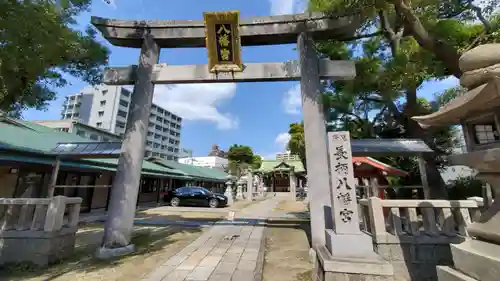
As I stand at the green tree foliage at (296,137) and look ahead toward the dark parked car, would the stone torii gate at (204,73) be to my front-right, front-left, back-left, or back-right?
front-left

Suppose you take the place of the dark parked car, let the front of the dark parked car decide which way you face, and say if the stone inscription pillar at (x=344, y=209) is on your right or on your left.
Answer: on your right

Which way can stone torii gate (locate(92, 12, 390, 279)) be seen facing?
toward the camera

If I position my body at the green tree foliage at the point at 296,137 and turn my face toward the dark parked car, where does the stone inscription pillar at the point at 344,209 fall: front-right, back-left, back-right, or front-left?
front-left

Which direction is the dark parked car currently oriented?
to the viewer's right

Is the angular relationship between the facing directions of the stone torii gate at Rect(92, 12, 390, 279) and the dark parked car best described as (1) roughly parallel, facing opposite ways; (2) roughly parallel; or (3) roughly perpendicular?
roughly perpendicular

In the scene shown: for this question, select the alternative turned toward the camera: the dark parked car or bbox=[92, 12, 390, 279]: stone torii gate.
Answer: the stone torii gate

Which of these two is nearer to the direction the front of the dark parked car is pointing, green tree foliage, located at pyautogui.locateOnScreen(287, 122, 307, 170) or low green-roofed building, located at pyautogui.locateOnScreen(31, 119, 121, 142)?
the green tree foliage

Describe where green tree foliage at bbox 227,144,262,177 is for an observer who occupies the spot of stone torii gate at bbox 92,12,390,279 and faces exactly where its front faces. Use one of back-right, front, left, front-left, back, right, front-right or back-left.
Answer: back

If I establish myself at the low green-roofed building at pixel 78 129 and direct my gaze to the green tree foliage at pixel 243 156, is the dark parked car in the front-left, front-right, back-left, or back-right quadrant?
front-right

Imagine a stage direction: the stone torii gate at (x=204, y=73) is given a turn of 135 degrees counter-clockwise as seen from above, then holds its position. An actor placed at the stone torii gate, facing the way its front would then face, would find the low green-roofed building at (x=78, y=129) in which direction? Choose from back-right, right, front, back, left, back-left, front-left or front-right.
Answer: left

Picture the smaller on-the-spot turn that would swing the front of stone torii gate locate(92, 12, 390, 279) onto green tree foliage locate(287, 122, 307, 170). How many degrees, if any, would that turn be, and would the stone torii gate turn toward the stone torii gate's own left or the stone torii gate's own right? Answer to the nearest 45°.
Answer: approximately 135° to the stone torii gate's own left

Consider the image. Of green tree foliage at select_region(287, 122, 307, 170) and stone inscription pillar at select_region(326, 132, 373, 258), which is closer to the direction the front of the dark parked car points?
the green tree foliage
